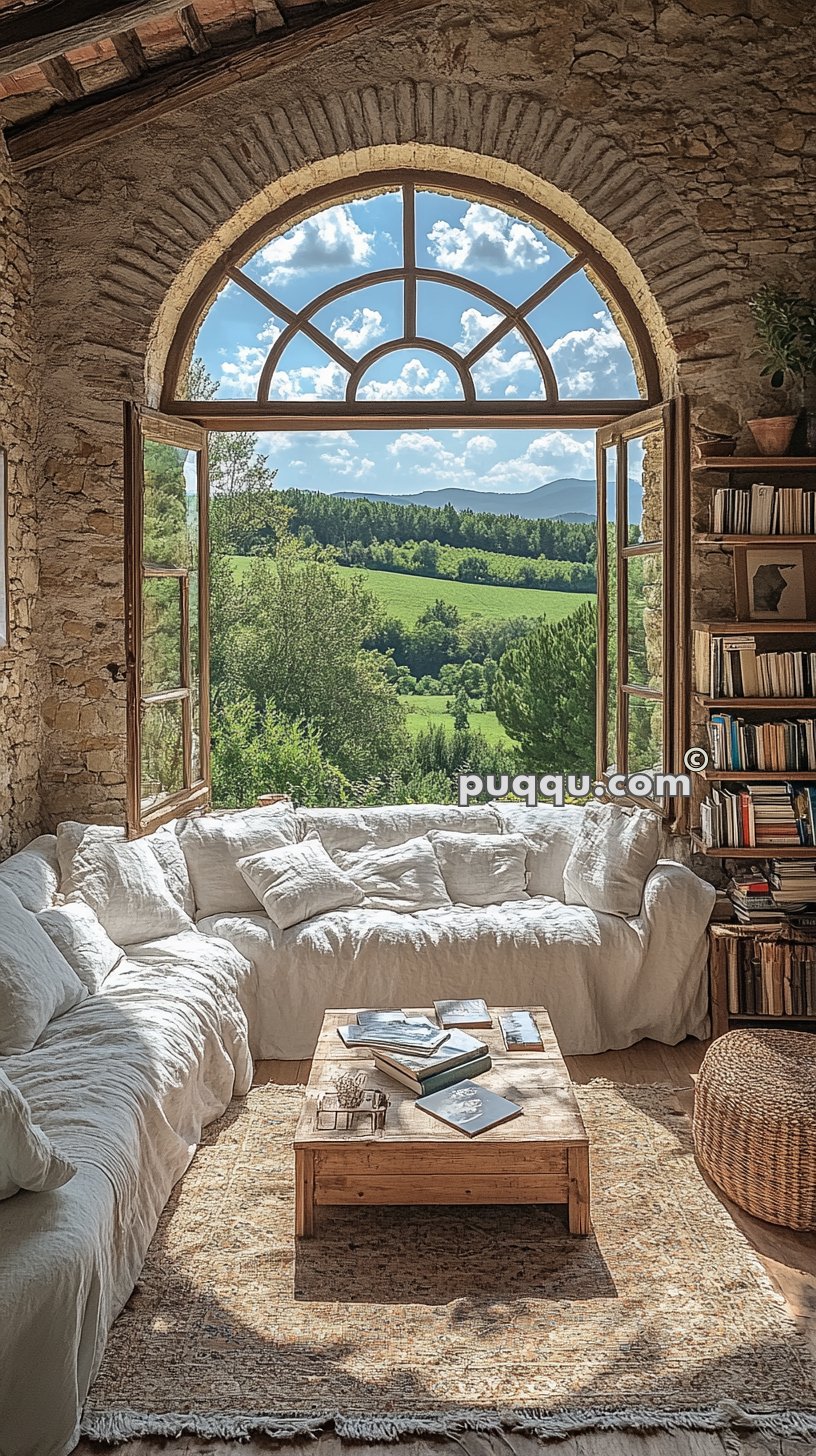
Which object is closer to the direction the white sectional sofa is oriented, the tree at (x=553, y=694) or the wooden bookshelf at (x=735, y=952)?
the wooden bookshelf

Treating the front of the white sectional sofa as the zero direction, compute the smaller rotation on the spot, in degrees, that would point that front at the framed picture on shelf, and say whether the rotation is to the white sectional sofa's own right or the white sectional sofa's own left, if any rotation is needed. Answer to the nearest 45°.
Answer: approximately 45° to the white sectional sofa's own left

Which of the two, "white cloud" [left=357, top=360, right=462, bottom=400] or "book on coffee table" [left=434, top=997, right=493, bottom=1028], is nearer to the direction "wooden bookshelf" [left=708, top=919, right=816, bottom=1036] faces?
the book on coffee table

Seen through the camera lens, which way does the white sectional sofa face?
facing the viewer and to the right of the viewer
